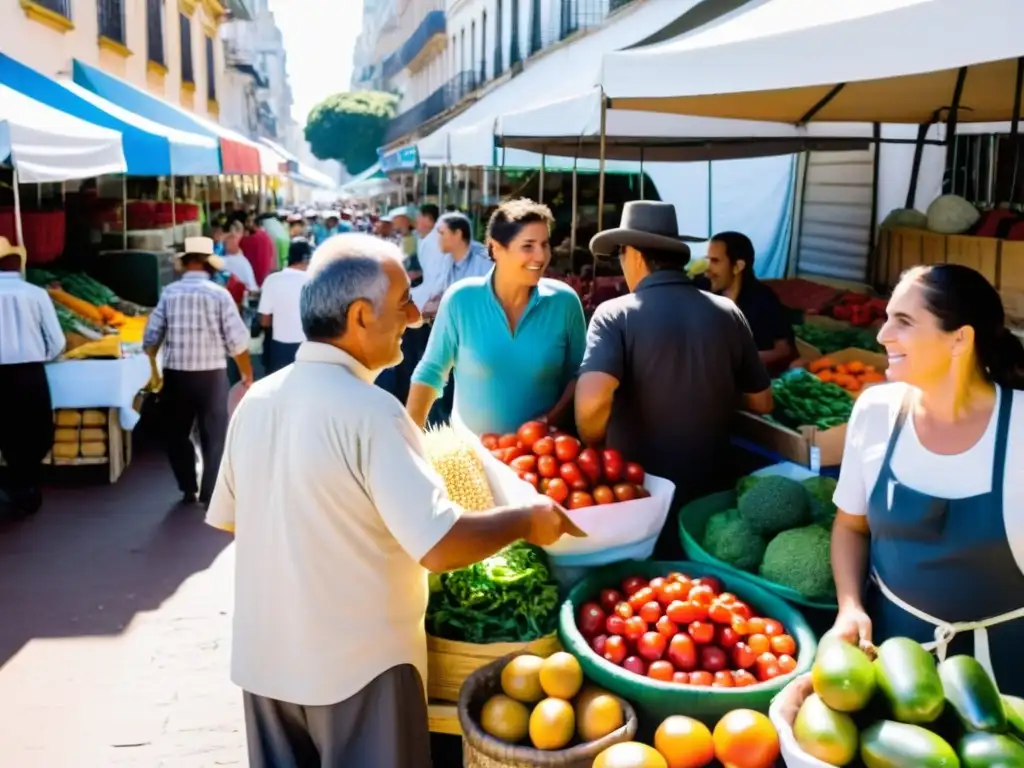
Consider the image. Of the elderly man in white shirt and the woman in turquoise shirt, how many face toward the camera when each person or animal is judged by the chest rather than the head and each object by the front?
1

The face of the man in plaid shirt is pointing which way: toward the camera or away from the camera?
away from the camera

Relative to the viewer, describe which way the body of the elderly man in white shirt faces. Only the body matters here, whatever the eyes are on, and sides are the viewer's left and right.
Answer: facing away from the viewer and to the right of the viewer

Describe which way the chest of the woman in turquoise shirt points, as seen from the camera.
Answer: toward the camera

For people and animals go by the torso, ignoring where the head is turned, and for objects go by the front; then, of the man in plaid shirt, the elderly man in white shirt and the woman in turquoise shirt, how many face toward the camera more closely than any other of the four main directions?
1

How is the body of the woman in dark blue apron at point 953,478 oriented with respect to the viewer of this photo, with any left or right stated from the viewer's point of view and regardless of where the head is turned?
facing the viewer and to the left of the viewer

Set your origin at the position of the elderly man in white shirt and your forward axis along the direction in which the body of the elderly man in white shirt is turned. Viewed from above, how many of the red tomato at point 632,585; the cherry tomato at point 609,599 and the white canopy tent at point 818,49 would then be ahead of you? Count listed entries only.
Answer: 3

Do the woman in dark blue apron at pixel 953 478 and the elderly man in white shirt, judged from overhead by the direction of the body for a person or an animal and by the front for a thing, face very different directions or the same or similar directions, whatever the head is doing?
very different directions

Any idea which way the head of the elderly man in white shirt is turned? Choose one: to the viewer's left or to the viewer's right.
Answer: to the viewer's right

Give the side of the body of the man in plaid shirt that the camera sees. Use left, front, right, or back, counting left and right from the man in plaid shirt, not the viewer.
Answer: back

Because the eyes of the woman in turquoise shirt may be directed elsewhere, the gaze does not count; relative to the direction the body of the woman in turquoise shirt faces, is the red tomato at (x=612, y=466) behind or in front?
in front

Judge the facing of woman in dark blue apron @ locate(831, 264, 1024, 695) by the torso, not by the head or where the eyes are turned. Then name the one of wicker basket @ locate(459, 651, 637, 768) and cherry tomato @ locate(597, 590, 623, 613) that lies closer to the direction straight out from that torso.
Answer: the wicker basket

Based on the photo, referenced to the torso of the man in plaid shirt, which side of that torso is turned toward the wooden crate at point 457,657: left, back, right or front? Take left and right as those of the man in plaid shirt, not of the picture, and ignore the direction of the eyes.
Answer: back

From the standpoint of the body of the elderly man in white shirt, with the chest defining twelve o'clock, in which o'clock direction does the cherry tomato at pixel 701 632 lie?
The cherry tomato is roughly at 1 o'clock from the elderly man in white shirt.

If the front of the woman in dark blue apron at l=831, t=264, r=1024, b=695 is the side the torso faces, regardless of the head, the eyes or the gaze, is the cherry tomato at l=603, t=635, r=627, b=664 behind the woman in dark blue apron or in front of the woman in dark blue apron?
in front
